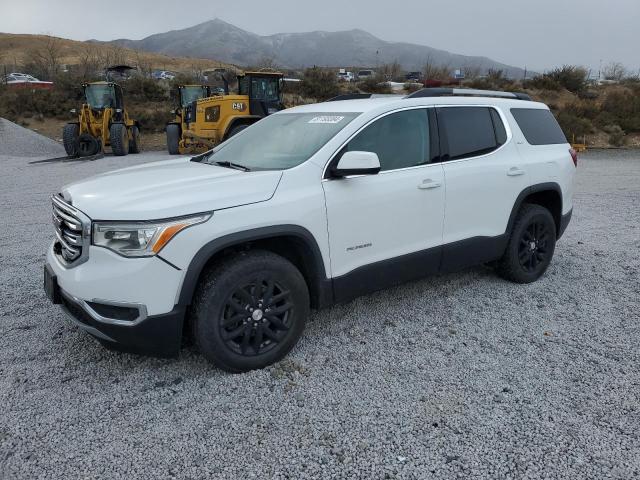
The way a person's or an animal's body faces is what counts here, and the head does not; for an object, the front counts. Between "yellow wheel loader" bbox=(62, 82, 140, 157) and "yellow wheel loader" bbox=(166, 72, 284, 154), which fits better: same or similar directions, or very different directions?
very different directions

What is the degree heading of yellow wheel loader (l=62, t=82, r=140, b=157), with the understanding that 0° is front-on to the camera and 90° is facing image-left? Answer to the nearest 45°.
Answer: approximately 45°

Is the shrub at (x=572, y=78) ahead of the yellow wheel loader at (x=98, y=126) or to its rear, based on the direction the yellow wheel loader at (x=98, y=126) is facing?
to the rear

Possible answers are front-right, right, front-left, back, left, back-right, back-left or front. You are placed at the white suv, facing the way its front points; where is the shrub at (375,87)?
back-right

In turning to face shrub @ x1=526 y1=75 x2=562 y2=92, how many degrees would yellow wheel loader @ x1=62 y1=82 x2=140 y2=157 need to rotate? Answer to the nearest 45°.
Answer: approximately 135° to its left

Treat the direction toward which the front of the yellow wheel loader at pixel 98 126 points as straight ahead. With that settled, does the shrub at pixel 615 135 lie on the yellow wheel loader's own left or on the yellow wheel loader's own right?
on the yellow wheel loader's own left

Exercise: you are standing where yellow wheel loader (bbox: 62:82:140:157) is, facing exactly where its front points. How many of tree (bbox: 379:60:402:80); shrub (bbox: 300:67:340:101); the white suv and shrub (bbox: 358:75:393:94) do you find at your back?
3

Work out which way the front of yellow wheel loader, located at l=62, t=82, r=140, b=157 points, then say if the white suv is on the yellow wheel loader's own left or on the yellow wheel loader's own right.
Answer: on the yellow wheel loader's own left

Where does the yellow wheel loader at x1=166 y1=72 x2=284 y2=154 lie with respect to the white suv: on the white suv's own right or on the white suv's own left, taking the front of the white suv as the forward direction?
on the white suv's own right
